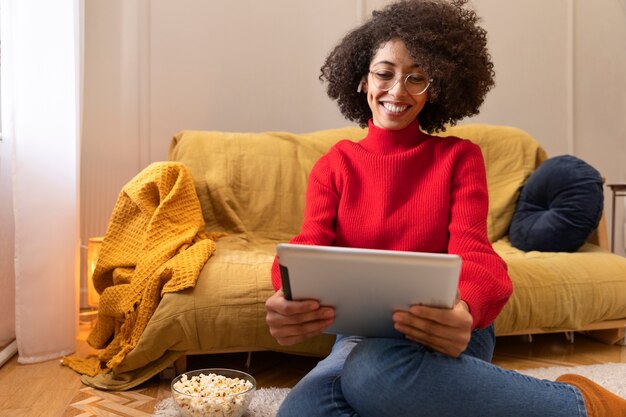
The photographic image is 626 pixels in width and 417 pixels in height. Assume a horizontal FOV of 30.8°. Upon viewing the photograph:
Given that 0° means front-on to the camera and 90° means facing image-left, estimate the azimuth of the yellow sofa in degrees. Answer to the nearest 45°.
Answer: approximately 0°

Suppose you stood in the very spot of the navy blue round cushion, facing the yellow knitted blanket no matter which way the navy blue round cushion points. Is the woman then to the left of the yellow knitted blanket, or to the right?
left

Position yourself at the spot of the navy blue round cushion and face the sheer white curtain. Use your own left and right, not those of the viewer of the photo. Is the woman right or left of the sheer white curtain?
left
